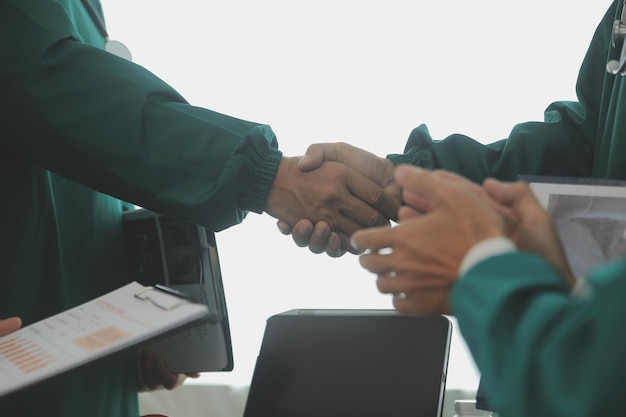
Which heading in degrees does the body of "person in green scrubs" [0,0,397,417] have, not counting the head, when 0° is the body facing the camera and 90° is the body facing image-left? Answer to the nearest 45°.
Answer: approximately 270°

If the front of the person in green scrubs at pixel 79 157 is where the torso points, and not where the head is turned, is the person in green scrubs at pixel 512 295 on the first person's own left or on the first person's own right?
on the first person's own right

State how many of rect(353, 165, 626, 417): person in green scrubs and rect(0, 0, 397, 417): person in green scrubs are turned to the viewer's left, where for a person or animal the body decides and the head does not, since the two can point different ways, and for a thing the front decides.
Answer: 1

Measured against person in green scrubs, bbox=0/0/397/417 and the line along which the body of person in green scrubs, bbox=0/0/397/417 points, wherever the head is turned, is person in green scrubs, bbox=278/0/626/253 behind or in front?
in front

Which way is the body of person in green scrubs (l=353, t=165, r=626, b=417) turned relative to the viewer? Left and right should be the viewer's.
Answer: facing to the left of the viewer

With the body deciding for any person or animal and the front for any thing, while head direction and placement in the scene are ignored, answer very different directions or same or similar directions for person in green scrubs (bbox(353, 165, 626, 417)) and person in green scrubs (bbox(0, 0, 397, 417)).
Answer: very different directions

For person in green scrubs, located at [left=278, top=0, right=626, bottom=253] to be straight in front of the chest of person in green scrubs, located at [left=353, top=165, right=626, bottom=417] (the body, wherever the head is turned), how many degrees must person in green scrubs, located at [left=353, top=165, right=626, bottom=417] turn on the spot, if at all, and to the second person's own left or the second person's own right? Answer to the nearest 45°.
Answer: approximately 90° to the second person's own right

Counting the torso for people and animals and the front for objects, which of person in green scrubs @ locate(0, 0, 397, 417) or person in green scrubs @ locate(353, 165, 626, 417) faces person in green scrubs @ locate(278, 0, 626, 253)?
person in green scrubs @ locate(0, 0, 397, 417)
